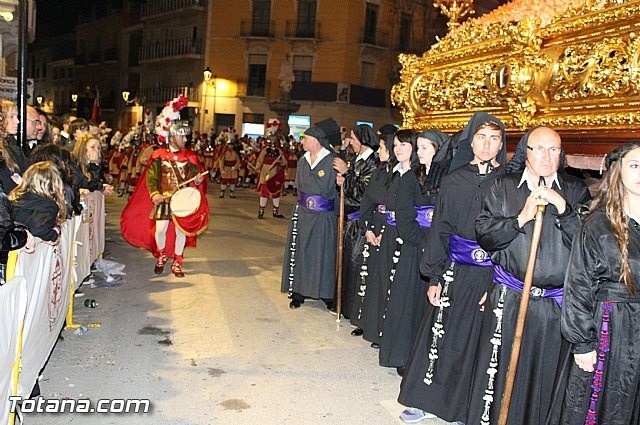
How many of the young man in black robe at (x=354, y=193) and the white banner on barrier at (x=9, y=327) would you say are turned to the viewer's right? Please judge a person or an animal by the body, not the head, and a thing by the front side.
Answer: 1

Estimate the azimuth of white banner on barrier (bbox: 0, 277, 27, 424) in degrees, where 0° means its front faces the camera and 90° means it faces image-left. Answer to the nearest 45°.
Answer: approximately 270°

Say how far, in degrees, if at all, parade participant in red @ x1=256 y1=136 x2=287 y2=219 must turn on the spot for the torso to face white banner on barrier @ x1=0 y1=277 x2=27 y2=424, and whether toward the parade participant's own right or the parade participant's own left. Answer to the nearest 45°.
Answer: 0° — they already face it

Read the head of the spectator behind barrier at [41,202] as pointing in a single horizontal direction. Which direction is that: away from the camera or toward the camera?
away from the camera

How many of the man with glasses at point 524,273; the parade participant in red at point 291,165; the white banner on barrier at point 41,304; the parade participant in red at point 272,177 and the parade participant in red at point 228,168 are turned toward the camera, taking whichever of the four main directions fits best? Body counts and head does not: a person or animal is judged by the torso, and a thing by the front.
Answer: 4

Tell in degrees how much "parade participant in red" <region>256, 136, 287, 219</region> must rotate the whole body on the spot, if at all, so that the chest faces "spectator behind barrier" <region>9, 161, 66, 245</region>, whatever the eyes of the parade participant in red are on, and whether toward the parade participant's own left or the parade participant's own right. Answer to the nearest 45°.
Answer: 0° — they already face them

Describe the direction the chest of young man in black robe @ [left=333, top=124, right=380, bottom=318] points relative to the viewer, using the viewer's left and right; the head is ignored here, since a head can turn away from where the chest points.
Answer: facing to the left of the viewer

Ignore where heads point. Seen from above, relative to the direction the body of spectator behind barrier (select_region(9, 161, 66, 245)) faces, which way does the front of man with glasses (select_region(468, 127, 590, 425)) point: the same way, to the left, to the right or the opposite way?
the opposite way

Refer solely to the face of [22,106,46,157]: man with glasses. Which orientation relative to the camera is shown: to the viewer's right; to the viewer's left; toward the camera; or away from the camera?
to the viewer's right

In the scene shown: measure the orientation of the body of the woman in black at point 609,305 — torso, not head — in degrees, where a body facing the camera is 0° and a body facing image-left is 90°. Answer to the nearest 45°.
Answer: approximately 315°

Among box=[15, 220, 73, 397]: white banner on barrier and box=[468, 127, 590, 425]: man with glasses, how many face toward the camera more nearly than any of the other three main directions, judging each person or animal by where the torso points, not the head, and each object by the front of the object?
1

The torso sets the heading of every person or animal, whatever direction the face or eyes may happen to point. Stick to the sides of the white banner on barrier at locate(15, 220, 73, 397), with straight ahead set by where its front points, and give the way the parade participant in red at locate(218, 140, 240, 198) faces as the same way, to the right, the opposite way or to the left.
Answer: to the right
